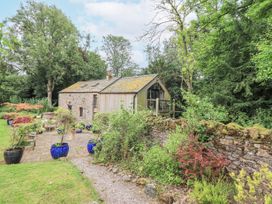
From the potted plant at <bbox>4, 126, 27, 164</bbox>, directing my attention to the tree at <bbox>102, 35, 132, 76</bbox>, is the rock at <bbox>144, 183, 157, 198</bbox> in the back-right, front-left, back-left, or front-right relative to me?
back-right

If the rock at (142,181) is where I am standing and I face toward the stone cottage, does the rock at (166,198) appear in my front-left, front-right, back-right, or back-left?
back-right
